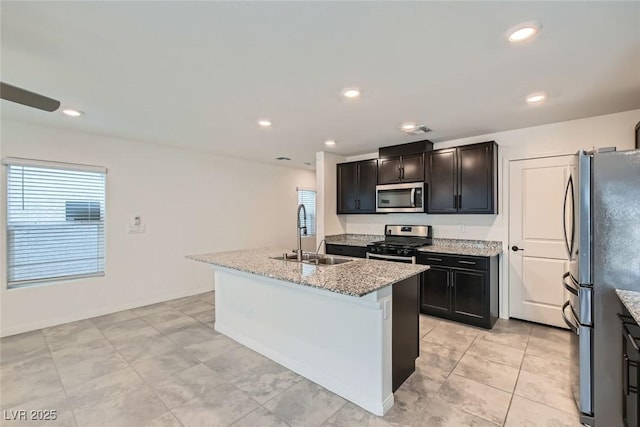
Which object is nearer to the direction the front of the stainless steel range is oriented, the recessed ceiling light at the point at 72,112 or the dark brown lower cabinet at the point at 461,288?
the recessed ceiling light

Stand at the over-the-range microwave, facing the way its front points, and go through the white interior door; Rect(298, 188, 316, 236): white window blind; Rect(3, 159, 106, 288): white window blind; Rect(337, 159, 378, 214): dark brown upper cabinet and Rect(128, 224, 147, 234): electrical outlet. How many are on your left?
1

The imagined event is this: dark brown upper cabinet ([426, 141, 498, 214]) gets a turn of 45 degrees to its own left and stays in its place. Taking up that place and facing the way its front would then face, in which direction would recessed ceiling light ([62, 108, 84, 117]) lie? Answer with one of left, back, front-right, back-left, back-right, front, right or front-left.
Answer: right

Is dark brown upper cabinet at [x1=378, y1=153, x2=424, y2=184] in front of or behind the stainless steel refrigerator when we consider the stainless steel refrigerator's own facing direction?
in front

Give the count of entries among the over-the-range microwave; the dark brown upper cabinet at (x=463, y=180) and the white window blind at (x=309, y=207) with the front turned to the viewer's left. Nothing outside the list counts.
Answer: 0

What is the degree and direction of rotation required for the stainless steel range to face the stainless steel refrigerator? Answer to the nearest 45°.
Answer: approximately 90° to its left

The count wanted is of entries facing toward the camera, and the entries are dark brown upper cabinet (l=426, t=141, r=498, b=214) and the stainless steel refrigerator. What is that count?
1

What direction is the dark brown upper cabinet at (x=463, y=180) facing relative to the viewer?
toward the camera

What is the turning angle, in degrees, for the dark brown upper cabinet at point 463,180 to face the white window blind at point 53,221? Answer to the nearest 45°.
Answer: approximately 45° to its right

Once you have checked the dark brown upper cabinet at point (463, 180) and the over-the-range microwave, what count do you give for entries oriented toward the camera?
2

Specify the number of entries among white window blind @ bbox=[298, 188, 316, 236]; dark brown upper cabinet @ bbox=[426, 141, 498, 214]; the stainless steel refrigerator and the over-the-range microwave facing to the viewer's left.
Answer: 1

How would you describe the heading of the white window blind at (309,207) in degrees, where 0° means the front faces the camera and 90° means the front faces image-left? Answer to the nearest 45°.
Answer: approximately 315°

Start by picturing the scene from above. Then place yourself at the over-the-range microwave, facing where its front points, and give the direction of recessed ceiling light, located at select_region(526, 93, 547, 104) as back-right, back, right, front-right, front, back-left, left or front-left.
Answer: front-left

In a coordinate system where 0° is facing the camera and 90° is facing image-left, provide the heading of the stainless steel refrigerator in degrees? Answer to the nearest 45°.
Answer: approximately 90°

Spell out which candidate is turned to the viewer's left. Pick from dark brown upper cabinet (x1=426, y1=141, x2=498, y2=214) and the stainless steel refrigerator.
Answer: the stainless steel refrigerator

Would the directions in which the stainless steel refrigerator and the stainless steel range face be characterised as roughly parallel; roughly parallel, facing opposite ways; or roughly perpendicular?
roughly perpendicular
